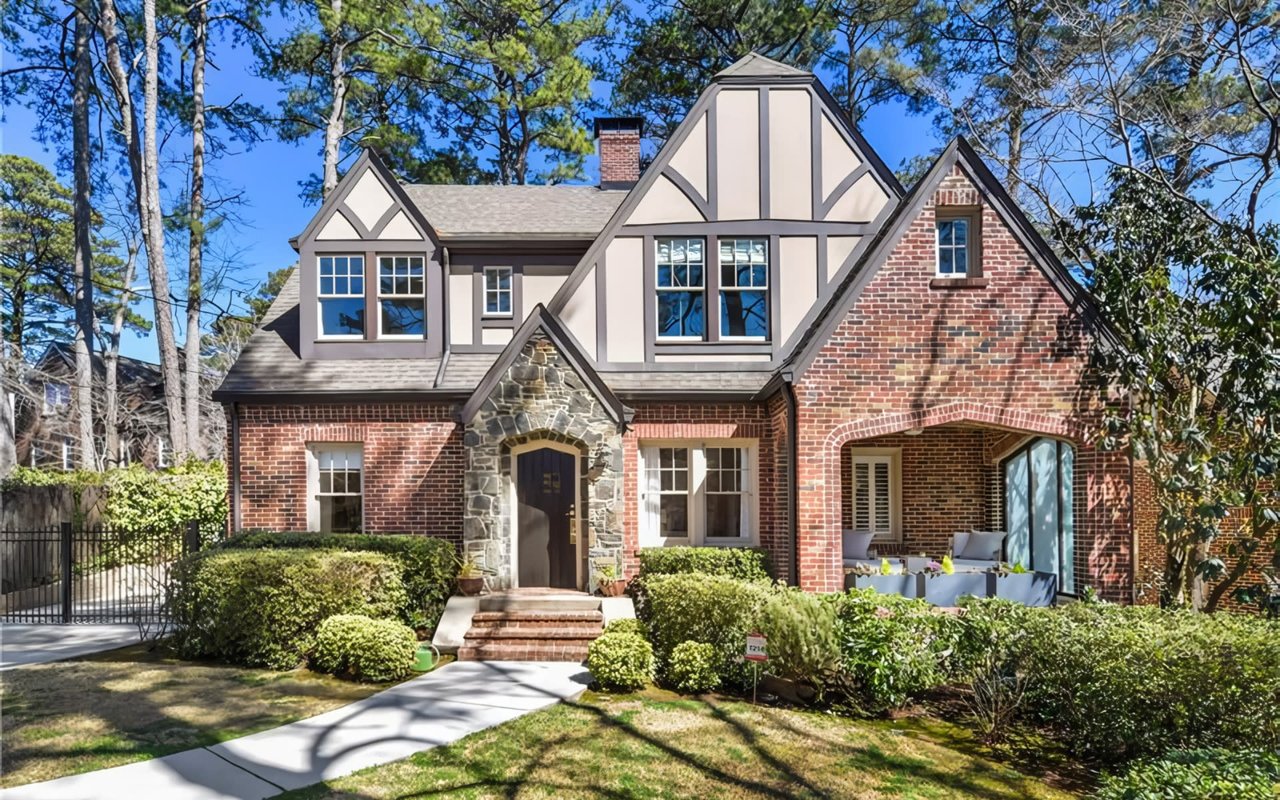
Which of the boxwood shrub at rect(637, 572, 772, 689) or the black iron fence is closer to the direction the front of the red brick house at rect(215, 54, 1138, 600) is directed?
the boxwood shrub

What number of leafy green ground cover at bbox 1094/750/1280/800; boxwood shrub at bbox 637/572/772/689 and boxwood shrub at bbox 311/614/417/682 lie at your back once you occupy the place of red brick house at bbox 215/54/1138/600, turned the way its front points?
0

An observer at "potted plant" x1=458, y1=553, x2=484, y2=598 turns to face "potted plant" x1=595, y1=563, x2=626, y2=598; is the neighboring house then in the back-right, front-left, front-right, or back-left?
back-left

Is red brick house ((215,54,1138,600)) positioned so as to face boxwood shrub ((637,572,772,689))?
yes

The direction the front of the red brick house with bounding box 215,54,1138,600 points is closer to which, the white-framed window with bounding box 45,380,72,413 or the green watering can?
the green watering can

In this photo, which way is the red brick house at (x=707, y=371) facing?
toward the camera

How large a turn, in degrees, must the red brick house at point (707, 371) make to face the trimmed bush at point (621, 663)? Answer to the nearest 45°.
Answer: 0° — it already faces it

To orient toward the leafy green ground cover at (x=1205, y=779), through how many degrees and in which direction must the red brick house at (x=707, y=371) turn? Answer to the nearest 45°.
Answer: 0° — it already faces it

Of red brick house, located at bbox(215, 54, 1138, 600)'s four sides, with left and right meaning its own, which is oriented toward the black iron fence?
right

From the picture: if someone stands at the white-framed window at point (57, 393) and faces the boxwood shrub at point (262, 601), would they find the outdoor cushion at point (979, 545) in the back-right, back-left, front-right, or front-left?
front-left
